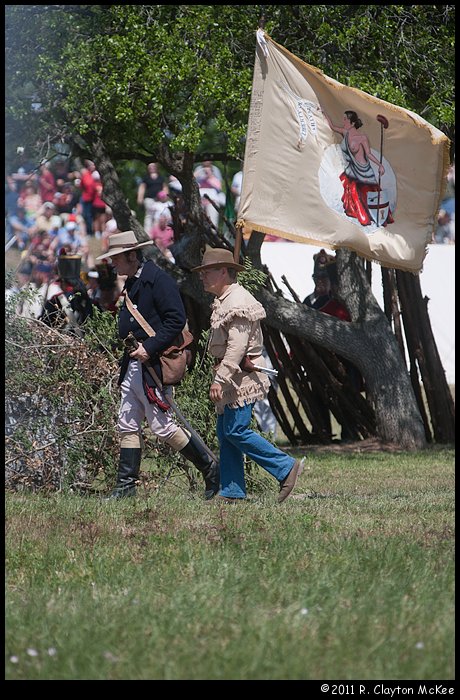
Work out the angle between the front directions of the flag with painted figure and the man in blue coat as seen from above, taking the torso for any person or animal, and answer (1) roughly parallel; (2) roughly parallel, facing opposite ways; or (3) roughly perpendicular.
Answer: roughly perpendicular

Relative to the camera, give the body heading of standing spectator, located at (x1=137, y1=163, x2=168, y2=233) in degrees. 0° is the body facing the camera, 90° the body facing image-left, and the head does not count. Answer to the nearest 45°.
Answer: approximately 0°

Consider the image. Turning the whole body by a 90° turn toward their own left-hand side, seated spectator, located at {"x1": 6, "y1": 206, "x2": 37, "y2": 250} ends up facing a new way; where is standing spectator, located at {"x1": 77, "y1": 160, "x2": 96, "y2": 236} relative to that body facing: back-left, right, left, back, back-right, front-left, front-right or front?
front

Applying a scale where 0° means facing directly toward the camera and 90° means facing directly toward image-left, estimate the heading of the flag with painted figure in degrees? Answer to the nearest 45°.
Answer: approximately 0°

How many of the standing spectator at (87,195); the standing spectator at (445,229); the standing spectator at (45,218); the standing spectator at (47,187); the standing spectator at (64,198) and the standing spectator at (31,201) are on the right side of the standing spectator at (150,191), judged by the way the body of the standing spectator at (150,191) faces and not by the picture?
5

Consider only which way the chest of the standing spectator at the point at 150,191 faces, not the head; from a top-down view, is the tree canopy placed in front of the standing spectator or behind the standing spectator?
in front

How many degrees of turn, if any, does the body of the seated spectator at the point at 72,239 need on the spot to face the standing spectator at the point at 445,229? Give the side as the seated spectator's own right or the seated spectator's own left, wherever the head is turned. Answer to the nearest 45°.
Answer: approximately 90° to the seated spectator's own left
